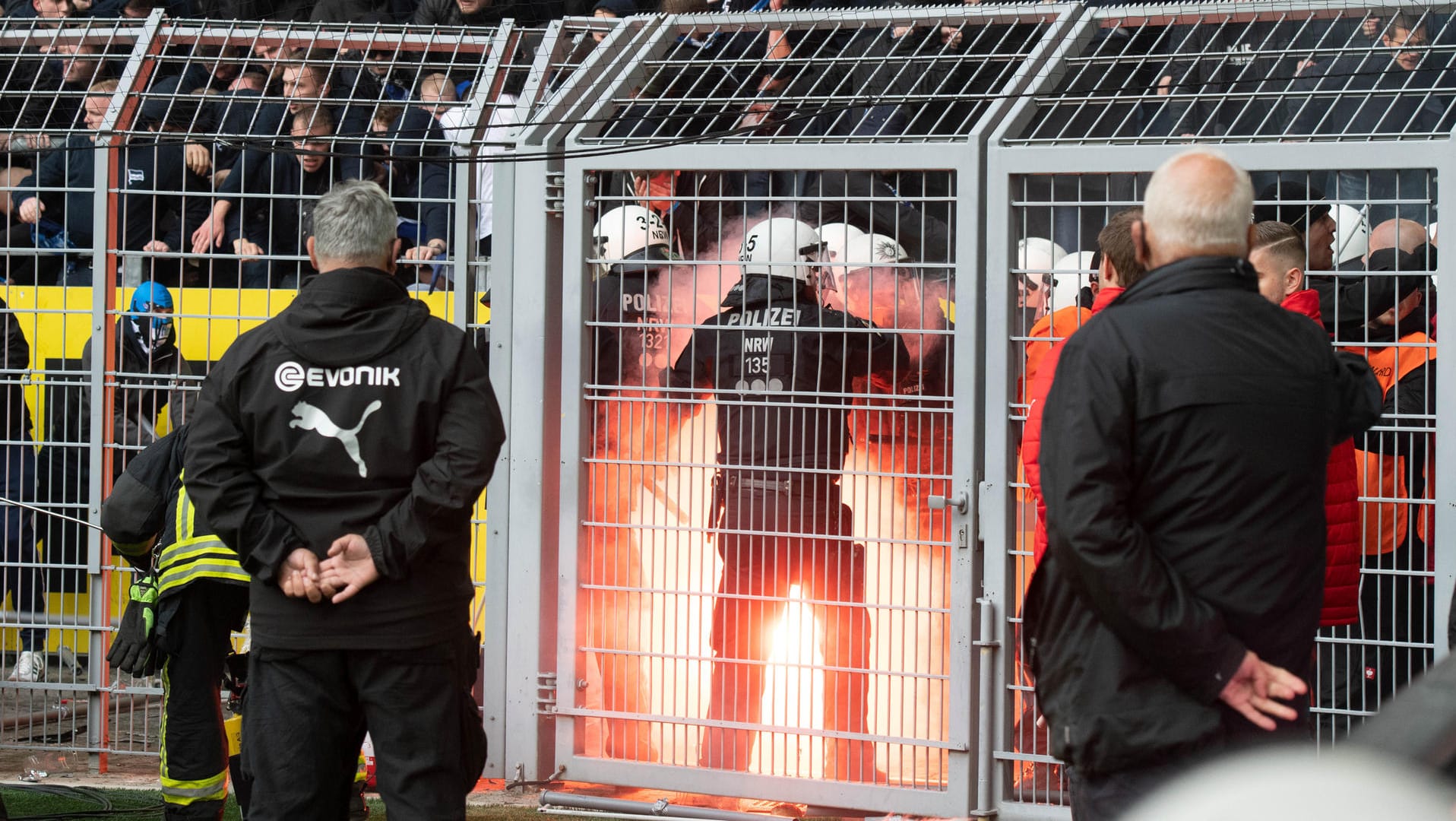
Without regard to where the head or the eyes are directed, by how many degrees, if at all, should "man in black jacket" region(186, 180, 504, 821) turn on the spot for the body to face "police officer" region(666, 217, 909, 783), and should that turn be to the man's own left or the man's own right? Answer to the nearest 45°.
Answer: approximately 45° to the man's own right

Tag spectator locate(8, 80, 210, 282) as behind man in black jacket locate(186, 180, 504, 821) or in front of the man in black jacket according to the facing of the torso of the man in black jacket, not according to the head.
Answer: in front

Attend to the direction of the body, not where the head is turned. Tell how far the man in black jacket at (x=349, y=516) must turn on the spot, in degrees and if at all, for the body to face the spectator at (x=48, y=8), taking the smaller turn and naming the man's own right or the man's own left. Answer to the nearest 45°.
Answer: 0° — they already face them

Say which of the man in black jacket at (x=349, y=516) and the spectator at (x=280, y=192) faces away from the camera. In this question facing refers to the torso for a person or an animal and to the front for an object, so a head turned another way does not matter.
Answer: the man in black jacket

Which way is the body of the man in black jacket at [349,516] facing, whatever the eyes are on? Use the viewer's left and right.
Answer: facing away from the viewer

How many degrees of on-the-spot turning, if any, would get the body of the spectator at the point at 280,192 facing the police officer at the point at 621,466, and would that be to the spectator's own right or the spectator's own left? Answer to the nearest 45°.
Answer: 0° — they already face them

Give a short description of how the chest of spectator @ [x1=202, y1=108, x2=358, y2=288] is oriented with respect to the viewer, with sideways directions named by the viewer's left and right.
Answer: facing the viewer and to the right of the viewer

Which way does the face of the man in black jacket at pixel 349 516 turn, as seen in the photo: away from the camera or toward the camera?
away from the camera

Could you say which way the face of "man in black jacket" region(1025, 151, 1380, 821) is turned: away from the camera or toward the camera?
away from the camera

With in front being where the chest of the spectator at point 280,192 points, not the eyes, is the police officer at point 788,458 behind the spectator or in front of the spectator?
in front

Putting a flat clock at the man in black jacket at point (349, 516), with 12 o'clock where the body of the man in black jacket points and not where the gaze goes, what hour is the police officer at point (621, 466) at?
The police officer is roughly at 1 o'clock from the man in black jacket.

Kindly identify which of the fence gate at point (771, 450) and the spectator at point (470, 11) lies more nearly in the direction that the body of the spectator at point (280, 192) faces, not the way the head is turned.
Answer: the fence gate

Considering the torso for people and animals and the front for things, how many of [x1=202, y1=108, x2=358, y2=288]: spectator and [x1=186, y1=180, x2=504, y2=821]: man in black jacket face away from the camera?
1
